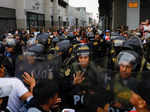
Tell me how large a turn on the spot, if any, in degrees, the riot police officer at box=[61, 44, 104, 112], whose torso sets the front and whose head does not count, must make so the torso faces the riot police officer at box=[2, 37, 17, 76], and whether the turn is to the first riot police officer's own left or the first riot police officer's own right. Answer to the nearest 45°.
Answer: approximately 135° to the first riot police officer's own right

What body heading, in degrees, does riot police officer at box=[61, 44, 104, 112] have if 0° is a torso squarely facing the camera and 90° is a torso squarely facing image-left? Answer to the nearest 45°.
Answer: approximately 0°
